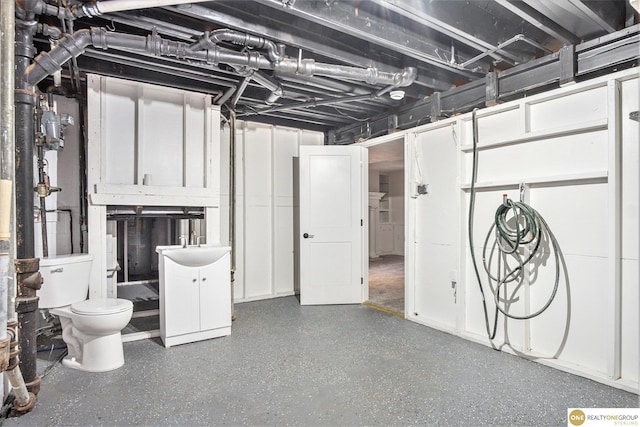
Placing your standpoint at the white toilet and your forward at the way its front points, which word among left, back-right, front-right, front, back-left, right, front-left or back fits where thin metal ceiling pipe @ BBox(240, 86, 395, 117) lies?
front-left

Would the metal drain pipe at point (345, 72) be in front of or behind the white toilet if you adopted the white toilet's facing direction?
in front

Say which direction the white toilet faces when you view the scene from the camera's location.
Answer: facing the viewer and to the right of the viewer

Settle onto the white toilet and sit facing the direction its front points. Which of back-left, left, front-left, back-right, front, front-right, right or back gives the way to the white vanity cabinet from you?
front-left

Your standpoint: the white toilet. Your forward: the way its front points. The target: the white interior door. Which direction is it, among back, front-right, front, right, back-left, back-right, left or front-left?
front-left
